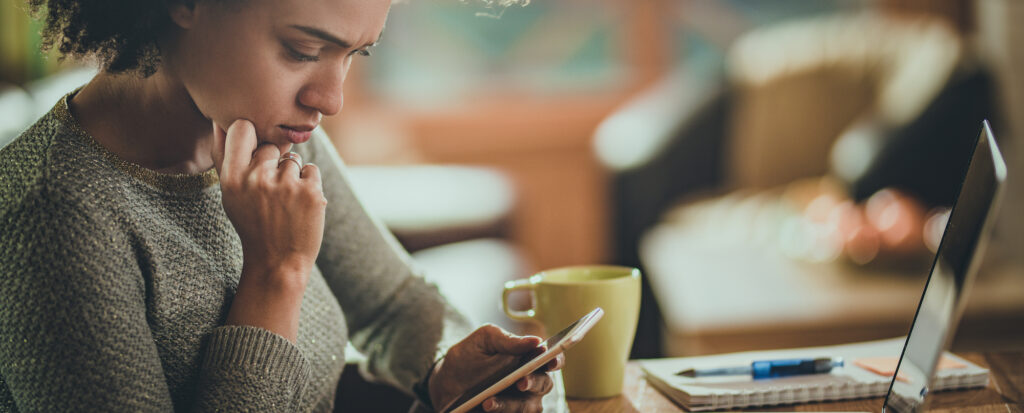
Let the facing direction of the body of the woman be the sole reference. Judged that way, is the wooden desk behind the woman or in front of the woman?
in front

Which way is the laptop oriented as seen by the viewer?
to the viewer's left

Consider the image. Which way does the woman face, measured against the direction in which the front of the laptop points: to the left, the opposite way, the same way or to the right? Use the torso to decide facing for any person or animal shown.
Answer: the opposite way

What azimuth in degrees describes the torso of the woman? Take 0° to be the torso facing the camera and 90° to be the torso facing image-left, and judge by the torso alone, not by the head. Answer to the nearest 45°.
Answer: approximately 315°
